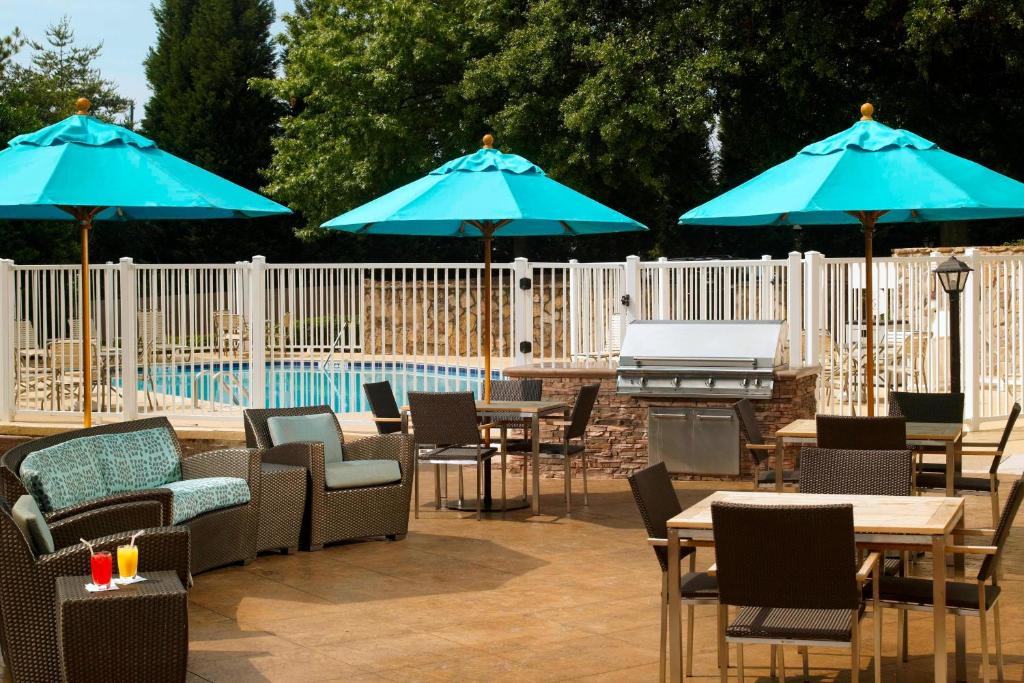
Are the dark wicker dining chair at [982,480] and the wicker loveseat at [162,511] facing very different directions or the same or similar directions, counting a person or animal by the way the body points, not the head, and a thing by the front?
very different directions

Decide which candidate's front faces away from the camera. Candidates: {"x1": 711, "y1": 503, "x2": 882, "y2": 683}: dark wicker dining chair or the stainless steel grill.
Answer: the dark wicker dining chair

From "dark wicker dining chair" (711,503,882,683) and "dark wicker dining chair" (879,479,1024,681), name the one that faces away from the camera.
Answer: "dark wicker dining chair" (711,503,882,683)

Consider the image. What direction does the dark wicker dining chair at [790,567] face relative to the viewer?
away from the camera

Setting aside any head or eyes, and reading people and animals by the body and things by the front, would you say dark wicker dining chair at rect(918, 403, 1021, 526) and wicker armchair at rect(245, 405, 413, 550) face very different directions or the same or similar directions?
very different directions

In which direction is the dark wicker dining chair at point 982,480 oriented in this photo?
to the viewer's left

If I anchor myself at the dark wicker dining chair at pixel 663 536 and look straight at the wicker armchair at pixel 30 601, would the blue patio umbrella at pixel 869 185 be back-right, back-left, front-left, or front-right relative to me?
back-right

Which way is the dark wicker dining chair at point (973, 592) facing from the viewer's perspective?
to the viewer's left

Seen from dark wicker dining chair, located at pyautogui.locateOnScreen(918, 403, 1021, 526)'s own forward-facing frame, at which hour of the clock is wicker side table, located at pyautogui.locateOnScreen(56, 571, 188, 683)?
The wicker side table is roughly at 10 o'clock from the dark wicker dining chair.
